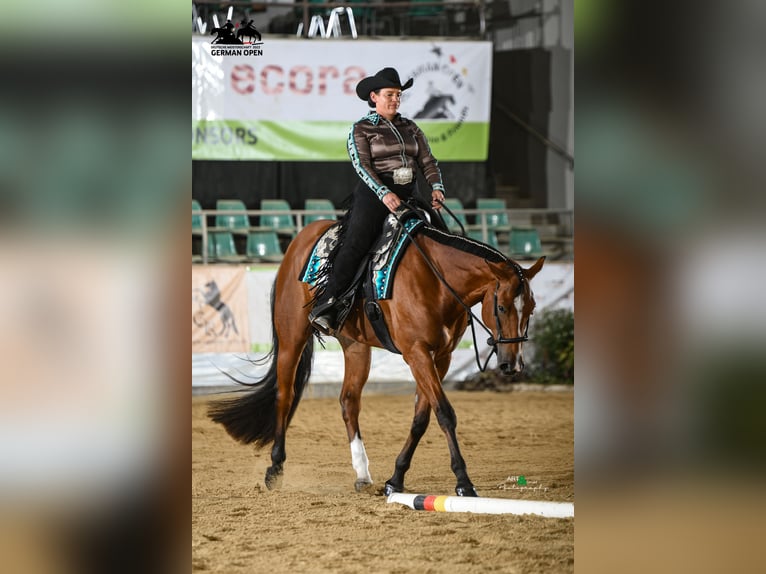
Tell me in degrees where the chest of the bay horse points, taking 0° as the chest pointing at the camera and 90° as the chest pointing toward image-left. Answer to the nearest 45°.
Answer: approximately 315°

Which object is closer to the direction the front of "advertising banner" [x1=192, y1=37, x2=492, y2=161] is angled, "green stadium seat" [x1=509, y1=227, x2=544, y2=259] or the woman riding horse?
the woman riding horse

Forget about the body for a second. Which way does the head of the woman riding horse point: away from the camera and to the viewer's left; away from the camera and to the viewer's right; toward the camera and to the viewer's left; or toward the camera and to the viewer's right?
toward the camera and to the viewer's right

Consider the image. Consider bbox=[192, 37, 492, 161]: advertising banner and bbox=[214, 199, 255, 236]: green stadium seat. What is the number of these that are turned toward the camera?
2

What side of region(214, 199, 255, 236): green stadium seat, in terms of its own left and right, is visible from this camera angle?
front

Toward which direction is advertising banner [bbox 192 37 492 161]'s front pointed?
toward the camera

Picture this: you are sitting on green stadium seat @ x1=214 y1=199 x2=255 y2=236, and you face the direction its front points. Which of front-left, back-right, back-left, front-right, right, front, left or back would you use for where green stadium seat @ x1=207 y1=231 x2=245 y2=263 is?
front

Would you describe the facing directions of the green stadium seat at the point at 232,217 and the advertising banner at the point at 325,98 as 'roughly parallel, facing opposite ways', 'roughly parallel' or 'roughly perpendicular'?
roughly parallel
